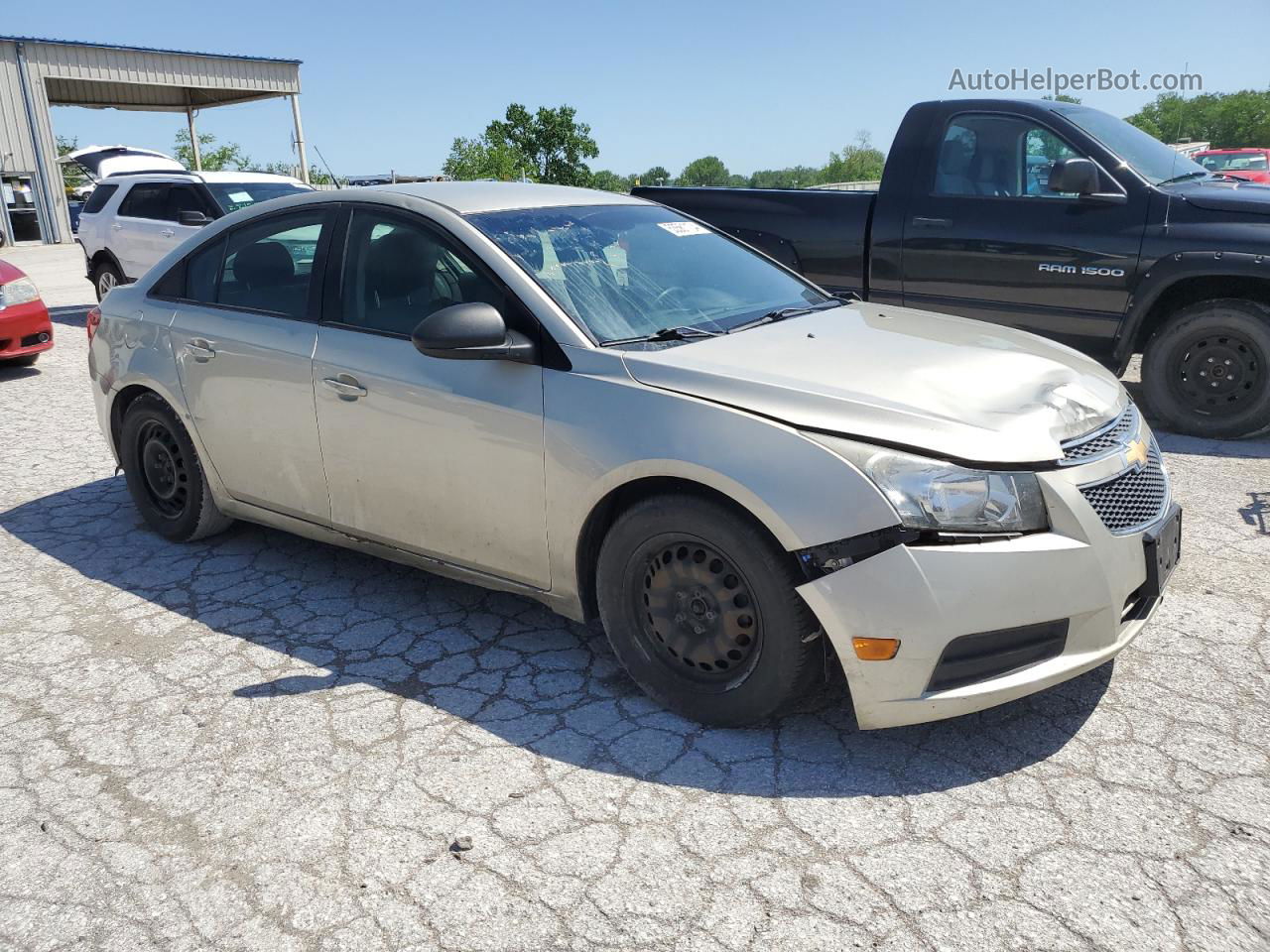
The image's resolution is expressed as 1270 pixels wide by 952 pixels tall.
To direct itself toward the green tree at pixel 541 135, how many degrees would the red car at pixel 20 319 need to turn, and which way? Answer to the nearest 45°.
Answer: approximately 90° to its left

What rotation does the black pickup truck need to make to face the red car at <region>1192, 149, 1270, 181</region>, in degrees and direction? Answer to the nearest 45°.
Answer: approximately 90° to its left

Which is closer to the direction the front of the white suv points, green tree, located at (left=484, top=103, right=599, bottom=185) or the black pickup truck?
the black pickup truck

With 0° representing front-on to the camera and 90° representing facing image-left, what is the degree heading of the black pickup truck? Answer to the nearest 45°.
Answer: approximately 270°

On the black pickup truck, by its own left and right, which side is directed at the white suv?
back

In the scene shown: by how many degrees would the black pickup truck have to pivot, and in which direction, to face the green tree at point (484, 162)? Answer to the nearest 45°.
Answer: approximately 135° to its left

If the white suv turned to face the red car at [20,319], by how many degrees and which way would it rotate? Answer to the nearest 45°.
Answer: approximately 45° to its right

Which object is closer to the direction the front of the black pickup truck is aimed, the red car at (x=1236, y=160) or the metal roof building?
the red car

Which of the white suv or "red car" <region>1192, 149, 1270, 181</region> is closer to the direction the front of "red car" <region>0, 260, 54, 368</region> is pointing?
the red car

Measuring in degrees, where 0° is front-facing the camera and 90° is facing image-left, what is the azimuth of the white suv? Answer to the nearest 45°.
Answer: approximately 315°

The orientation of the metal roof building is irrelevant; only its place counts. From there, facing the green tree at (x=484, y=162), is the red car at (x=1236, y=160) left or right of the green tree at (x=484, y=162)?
right
